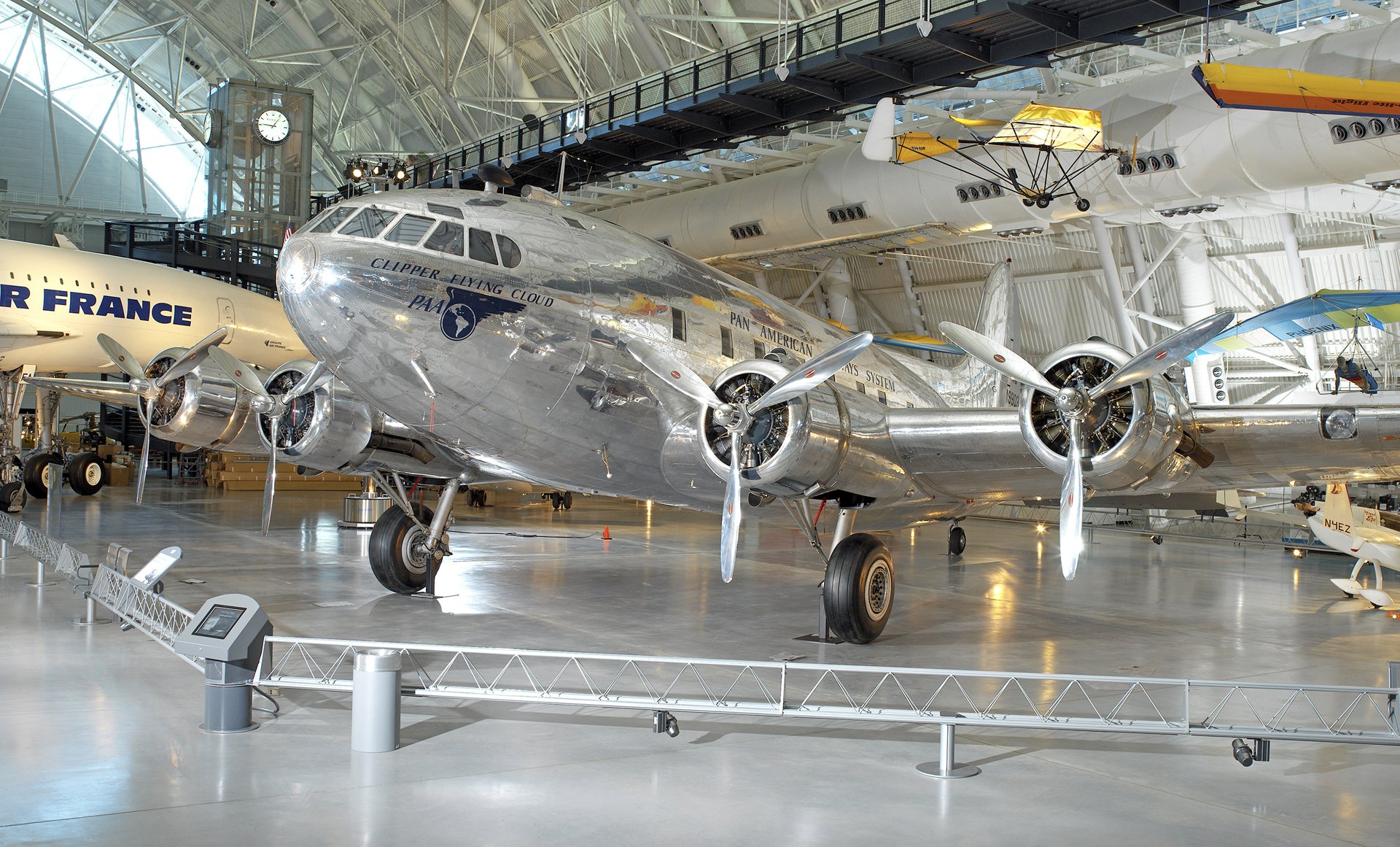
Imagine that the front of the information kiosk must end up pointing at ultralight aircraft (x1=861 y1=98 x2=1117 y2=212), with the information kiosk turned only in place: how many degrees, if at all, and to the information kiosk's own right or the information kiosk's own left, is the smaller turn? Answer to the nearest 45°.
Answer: approximately 180°

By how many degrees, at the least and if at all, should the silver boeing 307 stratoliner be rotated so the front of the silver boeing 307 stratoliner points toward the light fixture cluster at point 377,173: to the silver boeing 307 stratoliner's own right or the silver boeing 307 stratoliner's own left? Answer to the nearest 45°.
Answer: approximately 90° to the silver boeing 307 stratoliner's own right

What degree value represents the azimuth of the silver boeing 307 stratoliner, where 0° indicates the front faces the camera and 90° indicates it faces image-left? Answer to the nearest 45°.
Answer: approximately 45°

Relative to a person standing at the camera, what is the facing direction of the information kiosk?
facing the viewer and to the left of the viewer

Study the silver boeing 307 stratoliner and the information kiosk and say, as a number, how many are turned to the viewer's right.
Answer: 0

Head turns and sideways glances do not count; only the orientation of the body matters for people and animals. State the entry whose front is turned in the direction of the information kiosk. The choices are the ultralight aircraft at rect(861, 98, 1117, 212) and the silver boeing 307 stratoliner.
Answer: the silver boeing 307 stratoliner

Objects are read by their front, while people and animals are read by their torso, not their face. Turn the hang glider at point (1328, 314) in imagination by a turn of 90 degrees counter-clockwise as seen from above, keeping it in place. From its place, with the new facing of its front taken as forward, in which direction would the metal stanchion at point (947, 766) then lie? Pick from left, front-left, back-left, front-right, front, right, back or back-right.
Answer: front-right

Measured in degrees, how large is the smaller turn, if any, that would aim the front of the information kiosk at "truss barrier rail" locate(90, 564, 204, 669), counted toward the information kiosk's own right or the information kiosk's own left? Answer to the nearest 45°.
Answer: approximately 135° to the information kiosk's own right
